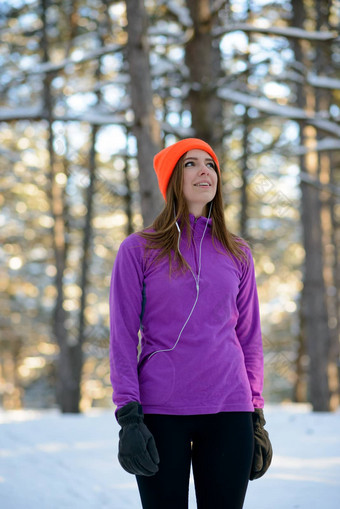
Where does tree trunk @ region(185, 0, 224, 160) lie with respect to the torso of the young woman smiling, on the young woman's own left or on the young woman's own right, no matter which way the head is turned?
on the young woman's own left

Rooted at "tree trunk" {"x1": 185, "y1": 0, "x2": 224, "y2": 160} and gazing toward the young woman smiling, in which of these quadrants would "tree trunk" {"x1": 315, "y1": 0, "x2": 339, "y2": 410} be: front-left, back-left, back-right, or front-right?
back-left

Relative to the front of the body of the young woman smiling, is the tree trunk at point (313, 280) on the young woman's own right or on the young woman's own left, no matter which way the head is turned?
on the young woman's own left

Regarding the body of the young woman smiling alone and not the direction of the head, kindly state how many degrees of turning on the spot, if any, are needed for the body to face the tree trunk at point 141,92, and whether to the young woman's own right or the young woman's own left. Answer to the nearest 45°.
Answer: approximately 135° to the young woman's own left

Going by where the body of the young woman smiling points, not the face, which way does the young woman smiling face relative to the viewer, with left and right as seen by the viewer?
facing the viewer and to the right of the viewer

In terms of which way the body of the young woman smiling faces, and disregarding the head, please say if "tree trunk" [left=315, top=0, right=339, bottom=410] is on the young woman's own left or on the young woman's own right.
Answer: on the young woman's own left

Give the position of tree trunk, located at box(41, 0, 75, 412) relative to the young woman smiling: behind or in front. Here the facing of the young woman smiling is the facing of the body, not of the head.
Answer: behind

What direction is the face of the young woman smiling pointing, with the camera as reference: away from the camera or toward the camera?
toward the camera
